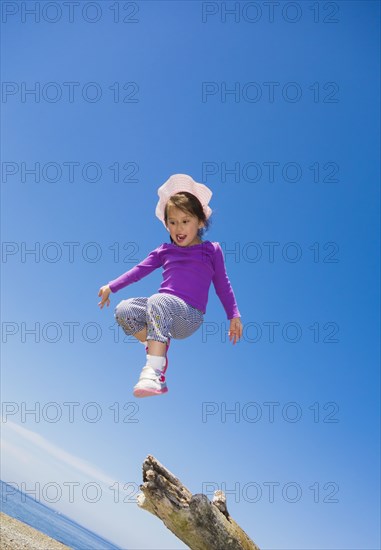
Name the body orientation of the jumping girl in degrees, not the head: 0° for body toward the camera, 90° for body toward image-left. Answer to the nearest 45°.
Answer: approximately 45°
